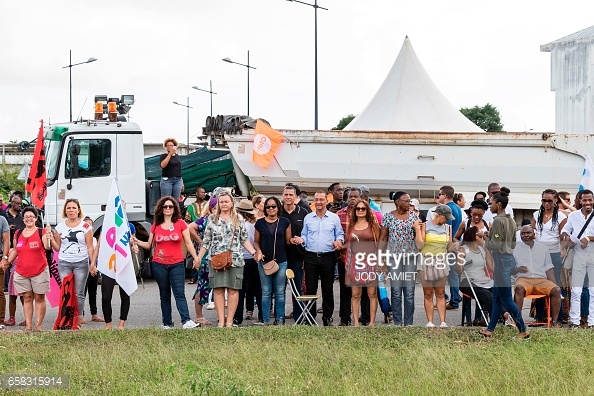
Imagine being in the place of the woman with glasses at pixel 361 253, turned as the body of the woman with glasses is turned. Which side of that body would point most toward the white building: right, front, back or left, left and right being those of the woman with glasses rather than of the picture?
back

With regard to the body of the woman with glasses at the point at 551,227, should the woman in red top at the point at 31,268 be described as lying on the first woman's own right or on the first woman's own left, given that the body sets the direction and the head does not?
on the first woman's own right

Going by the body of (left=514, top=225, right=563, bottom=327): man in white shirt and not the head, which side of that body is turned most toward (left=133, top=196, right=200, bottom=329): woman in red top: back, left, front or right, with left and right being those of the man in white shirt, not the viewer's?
right

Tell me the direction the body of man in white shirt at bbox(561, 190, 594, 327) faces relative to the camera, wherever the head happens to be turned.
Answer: toward the camera

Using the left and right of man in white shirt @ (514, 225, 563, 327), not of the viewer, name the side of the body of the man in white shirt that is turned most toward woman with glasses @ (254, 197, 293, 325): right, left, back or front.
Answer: right

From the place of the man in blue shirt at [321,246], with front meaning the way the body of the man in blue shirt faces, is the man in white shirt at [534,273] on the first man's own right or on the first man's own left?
on the first man's own left

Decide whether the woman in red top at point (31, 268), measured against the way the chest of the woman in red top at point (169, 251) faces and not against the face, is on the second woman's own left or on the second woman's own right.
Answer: on the second woman's own right

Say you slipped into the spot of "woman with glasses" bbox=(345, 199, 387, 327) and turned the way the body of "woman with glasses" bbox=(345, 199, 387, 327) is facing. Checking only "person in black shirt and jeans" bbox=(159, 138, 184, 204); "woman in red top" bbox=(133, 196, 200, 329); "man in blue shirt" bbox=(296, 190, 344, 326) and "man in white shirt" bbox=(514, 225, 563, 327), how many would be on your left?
1

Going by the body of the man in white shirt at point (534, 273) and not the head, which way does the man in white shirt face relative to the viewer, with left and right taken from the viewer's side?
facing the viewer

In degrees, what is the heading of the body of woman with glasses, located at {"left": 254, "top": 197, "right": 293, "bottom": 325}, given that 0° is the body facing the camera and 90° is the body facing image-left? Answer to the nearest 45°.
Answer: approximately 0°

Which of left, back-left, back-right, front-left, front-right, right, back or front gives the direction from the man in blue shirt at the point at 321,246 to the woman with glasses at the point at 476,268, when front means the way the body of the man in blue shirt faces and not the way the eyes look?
left

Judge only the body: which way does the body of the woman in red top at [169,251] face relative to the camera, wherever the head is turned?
toward the camera
